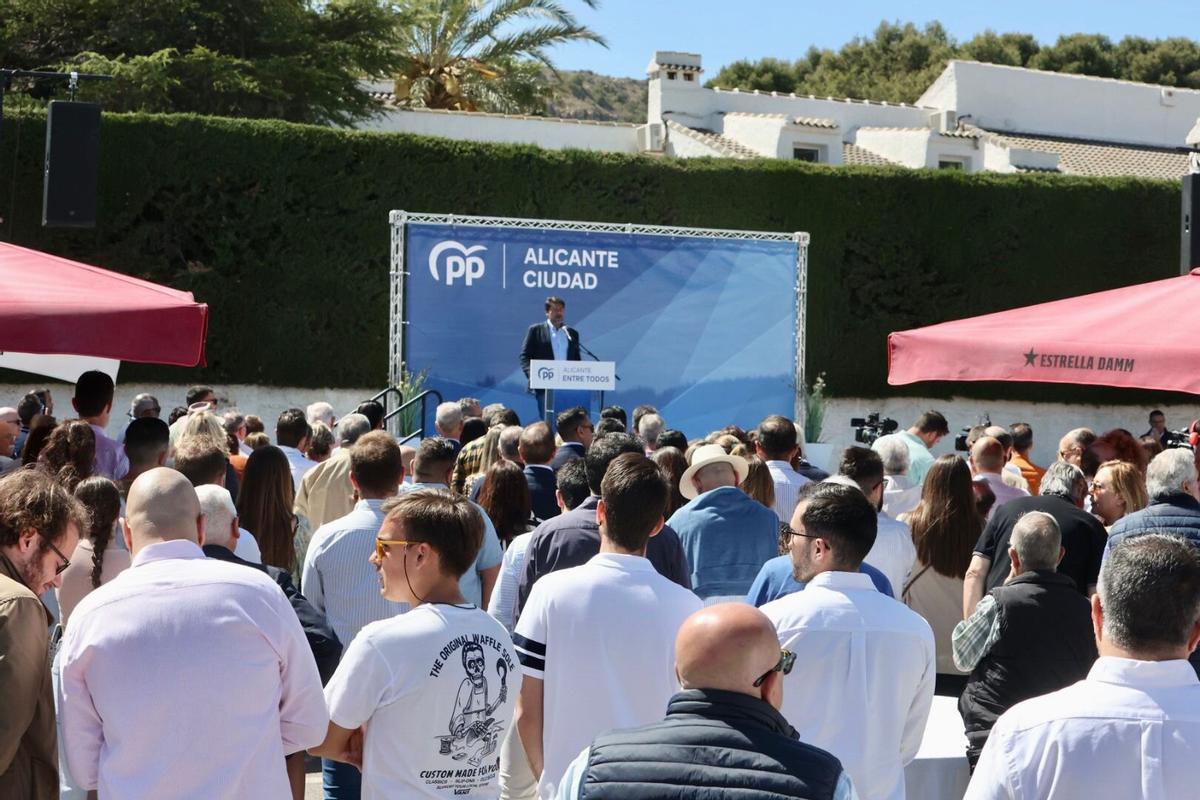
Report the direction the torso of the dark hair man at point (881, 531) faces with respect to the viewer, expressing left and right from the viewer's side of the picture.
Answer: facing away from the viewer and to the left of the viewer

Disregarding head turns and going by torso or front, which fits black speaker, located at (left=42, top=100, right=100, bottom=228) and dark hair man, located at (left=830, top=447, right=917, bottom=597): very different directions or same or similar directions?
very different directions

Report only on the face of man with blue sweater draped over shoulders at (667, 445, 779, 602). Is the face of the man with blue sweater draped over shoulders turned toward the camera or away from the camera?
away from the camera

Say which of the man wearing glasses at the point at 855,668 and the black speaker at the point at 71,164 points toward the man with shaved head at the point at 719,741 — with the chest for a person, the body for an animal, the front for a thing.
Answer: the black speaker

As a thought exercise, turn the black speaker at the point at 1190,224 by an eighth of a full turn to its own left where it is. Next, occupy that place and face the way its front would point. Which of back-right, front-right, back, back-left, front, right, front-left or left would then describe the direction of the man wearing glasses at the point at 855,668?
front

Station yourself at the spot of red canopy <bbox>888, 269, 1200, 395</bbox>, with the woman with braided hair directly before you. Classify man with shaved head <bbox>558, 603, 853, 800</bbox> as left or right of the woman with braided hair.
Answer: left

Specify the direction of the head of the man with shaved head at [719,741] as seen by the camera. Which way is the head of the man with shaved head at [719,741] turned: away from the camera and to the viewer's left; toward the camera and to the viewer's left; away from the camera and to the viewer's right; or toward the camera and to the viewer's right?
away from the camera and to the viewer's right

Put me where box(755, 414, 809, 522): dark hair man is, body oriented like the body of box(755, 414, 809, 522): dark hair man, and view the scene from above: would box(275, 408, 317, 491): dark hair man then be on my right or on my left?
on my left

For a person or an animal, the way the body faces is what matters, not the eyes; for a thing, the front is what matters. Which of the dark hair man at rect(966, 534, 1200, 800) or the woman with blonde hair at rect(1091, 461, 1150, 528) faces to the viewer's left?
the woman with blonde hair

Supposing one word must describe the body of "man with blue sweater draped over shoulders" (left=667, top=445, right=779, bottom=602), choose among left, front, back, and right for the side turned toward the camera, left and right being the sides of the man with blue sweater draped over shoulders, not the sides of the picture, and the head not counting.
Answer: back

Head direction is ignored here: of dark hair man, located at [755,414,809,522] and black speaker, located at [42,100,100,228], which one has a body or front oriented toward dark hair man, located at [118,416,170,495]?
the black speaker

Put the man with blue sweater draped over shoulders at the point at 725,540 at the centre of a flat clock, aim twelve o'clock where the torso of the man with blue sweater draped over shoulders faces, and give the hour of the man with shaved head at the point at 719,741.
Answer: The man with shaved head is roughly at 6 o'clock from the man with blue sweater draped over shoulders.

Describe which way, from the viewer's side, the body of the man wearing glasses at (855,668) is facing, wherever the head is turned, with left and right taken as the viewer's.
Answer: facing away from the viewer and to the left of the viewer

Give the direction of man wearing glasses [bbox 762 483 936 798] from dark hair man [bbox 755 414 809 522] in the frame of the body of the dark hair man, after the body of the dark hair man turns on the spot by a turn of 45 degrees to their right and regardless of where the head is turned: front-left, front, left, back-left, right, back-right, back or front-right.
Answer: back-right
